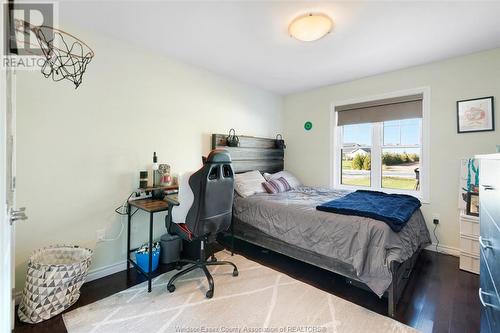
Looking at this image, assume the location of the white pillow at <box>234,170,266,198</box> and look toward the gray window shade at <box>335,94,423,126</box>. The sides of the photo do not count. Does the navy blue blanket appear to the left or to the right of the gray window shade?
right

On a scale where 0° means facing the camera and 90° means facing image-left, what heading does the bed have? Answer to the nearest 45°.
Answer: approximately 315°

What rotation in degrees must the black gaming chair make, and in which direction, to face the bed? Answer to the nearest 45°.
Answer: approximately 135° to its right

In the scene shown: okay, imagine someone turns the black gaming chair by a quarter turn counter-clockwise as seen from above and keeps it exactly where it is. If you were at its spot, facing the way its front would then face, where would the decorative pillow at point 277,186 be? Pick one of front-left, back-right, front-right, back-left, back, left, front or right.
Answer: back

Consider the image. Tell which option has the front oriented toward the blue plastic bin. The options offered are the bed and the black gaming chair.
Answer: the black gaming chair

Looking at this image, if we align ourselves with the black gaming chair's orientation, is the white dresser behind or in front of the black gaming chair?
behind

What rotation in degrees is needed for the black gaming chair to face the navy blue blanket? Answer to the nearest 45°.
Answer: approximately 135° to its right

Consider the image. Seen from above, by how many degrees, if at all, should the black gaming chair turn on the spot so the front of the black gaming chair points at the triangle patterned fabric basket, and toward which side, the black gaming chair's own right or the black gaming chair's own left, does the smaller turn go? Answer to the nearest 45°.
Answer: approximately 45° to the black gaming chair's own left

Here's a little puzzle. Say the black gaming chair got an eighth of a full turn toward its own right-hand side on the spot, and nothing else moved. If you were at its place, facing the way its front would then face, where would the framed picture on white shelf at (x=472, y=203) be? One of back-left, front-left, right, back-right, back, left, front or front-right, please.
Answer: right

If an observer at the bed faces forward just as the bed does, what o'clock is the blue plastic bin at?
The blue plastic bin is roughly at 4 o'clock from the bed.

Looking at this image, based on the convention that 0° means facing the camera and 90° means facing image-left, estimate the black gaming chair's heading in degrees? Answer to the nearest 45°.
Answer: approximately 135°

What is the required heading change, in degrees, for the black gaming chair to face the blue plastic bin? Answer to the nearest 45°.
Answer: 0° — it already faces it

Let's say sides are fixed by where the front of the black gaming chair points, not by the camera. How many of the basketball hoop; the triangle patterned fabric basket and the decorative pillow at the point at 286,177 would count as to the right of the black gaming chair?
1
